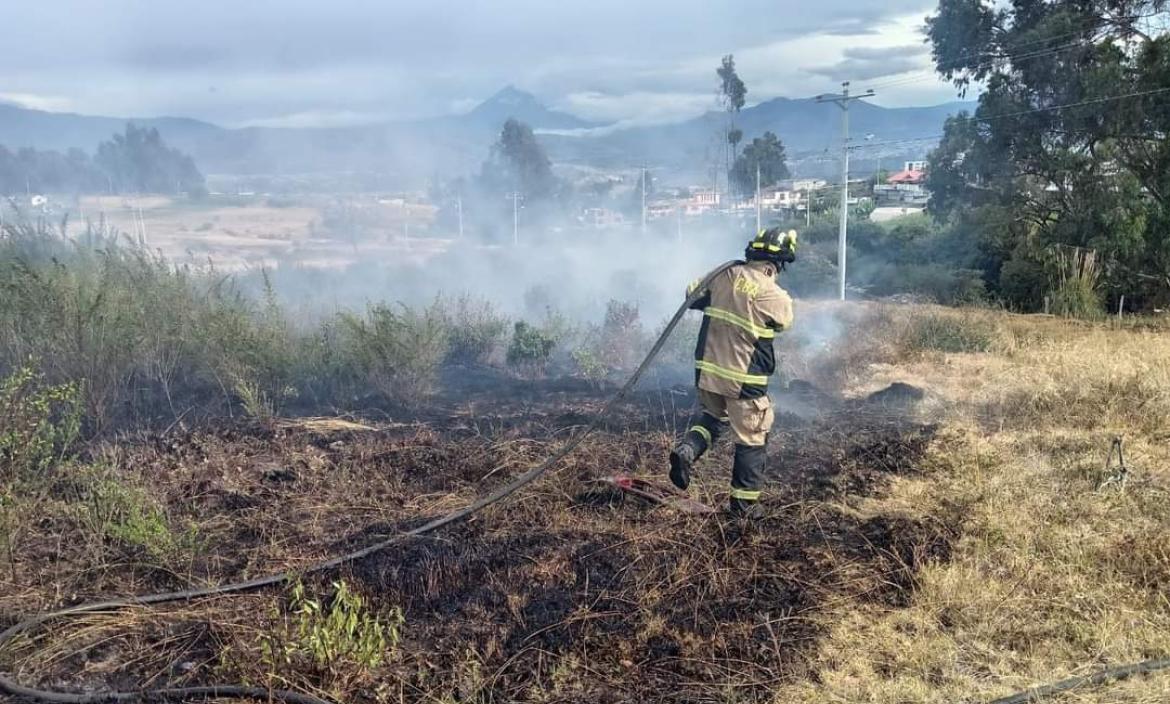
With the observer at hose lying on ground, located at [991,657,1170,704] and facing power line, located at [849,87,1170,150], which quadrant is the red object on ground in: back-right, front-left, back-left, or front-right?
front-left

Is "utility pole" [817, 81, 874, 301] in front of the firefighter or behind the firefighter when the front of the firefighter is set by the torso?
in front

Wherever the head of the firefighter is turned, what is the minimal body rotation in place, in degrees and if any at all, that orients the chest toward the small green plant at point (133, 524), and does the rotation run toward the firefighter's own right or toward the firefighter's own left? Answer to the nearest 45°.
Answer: approximately 180°

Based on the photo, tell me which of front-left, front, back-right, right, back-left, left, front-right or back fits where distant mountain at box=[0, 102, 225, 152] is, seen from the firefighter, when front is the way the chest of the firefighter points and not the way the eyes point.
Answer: left

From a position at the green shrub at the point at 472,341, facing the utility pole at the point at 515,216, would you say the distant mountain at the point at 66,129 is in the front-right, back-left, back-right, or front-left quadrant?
front-left

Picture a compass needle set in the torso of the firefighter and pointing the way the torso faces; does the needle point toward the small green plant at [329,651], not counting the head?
no

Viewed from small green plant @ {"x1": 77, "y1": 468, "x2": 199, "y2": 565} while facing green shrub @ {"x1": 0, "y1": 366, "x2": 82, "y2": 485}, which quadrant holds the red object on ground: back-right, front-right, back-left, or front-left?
back-right

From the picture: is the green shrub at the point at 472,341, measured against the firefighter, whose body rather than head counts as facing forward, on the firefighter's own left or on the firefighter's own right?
on the firefighter's own left

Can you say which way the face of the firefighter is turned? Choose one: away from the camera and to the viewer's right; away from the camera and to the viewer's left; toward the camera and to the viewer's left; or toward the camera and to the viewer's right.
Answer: away from the camera and to the viewer's right

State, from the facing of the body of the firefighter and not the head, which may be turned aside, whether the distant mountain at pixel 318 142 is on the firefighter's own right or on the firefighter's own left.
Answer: on the firefighter's own left

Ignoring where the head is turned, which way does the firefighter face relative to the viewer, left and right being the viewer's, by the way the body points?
facing away from the viewer and to the right of the viewer

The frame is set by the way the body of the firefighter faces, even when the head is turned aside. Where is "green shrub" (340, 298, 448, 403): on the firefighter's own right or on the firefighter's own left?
on the firefighter's own left

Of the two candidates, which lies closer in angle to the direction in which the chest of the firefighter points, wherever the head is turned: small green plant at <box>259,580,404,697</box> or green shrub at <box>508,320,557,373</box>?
the green shrub

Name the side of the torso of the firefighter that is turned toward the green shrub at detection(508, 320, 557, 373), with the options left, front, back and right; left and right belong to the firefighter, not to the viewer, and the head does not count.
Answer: left
